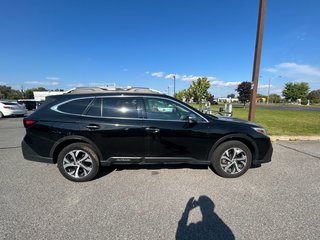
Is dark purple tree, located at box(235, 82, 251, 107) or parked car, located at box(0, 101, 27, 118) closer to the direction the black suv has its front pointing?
the dark purple tree

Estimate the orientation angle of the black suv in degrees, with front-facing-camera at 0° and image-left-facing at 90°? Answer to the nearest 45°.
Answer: approximately 270°

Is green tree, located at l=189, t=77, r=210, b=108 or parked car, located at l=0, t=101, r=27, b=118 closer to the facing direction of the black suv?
the green tree

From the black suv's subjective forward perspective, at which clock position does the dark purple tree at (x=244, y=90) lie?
The dark purple tree is roughly at 10 o'clock from the black suv.

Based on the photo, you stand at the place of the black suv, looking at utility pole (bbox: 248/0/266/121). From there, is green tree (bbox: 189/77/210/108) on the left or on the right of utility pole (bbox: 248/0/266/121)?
left

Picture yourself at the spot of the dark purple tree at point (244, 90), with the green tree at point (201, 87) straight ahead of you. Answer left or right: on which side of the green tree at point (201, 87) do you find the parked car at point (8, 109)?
left

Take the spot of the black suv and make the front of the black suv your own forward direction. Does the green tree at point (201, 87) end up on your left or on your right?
on your left

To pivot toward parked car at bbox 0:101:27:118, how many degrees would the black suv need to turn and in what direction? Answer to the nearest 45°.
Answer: approximately 135° to its left

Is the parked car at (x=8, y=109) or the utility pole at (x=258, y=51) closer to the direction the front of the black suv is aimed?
the utility pole
